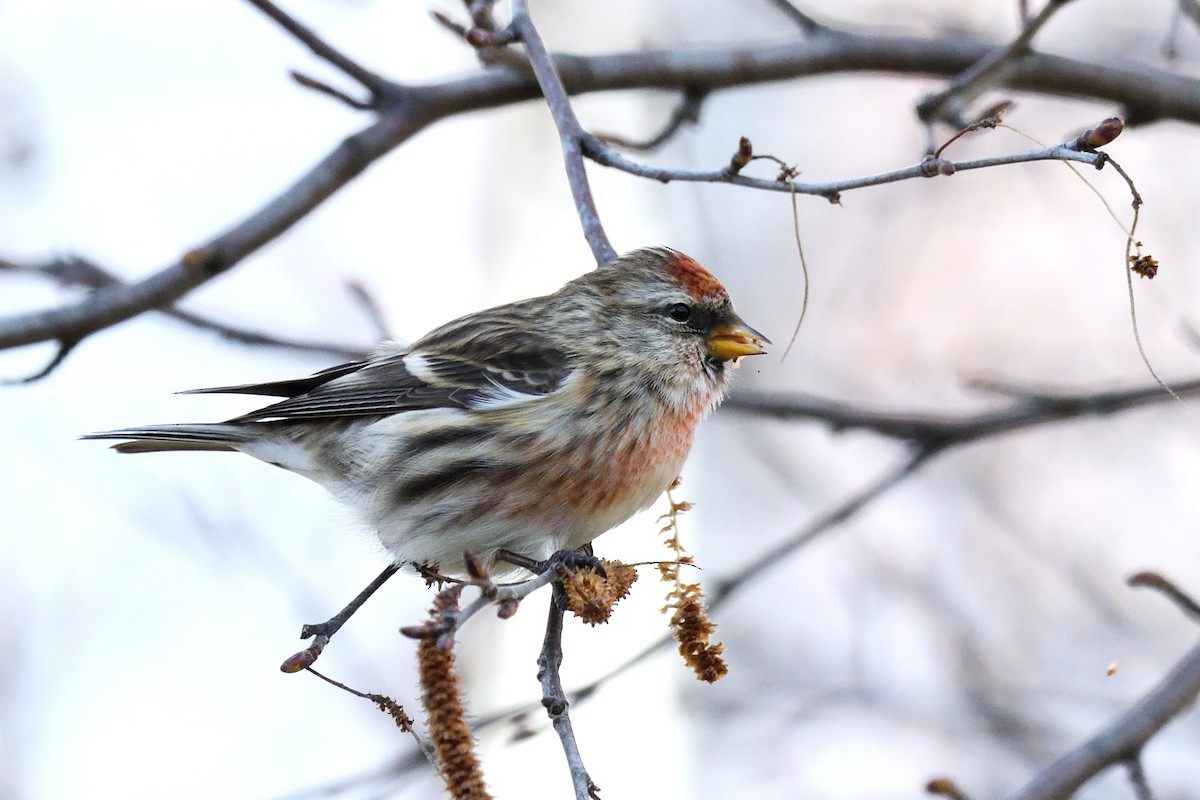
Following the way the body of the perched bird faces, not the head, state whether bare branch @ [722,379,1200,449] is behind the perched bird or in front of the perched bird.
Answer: in front

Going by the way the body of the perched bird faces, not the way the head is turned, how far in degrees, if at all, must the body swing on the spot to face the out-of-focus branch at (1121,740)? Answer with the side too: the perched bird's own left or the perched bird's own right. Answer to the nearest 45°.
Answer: approximately 45° to the perched bird's own right

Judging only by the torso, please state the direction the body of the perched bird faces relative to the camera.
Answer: to the viewer's right

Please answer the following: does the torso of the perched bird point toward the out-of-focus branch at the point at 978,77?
no

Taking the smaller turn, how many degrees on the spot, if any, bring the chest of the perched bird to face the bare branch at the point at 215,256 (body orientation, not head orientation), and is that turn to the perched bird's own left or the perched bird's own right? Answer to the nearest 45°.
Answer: approximately 180°
